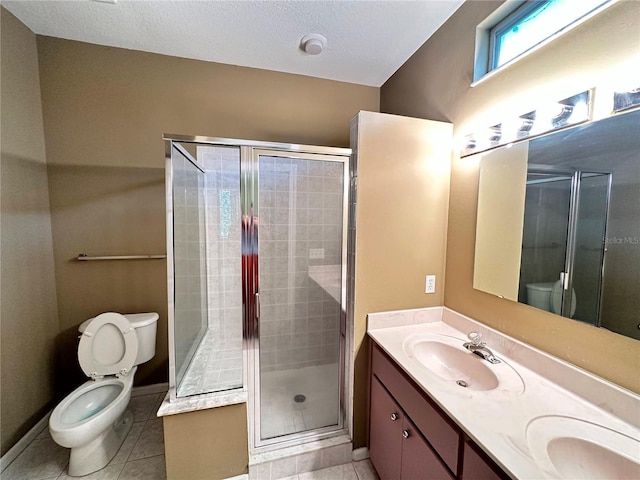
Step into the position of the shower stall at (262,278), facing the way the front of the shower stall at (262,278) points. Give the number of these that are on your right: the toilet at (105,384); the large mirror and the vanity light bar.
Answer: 1

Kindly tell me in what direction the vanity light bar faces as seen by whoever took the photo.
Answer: facing the viewer and to the left of the viewer

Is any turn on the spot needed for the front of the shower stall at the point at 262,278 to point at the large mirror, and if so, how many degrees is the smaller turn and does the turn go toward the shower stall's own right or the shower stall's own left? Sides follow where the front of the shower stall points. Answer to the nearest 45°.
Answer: approximately 45° to the shower stall's own left

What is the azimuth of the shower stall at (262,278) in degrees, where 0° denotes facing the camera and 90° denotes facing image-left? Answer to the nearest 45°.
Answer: approximately 0°

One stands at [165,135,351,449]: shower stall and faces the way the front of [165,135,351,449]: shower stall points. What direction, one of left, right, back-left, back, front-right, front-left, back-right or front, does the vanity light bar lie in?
front-left

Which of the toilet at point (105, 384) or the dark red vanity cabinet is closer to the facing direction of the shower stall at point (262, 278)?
the dark red vanity cabinet

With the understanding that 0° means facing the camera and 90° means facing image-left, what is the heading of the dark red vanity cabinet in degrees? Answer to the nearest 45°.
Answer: approximately 45°

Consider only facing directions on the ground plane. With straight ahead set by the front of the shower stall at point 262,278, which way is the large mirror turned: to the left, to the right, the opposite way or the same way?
to the right
